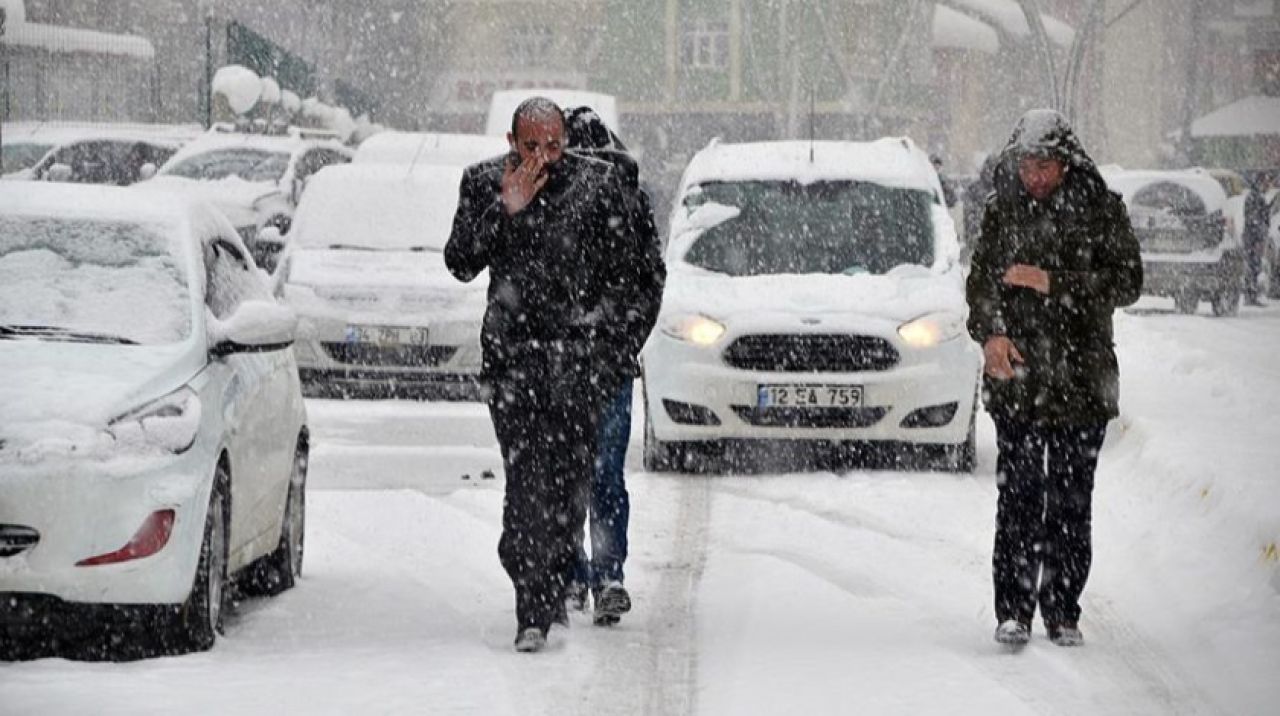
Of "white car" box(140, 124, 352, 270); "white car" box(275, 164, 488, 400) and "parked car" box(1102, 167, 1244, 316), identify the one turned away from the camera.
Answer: the parked car

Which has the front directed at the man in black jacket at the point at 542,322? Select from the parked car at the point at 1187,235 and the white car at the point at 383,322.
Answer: the white car

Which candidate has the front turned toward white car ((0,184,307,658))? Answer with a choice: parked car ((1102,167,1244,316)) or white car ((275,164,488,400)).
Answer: white car ((275,164,488,400))

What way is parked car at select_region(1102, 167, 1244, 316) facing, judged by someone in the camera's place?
facing away from the viewer

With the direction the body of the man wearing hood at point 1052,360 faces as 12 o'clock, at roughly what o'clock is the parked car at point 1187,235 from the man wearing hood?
The parked car is roughly at 6 o'clock from the man wearing hood.

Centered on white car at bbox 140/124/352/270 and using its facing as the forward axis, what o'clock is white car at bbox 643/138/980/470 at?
white car at bbox 643/138/980/470 is roughly at 10 o'clock from white car at bbox 140/124/352/270.

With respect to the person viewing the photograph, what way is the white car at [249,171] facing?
facing the viewer and to the left of the viewer

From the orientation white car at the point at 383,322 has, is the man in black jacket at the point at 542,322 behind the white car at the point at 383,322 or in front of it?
in front

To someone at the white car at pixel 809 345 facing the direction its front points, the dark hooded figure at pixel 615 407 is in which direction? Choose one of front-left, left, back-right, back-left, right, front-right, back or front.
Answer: front

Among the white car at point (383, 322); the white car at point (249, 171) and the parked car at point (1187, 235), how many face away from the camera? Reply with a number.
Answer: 1

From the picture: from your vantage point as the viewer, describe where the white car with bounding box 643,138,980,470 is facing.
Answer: facing the viewer

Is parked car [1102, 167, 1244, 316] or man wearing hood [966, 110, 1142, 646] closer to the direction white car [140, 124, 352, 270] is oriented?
the man wearing hood
